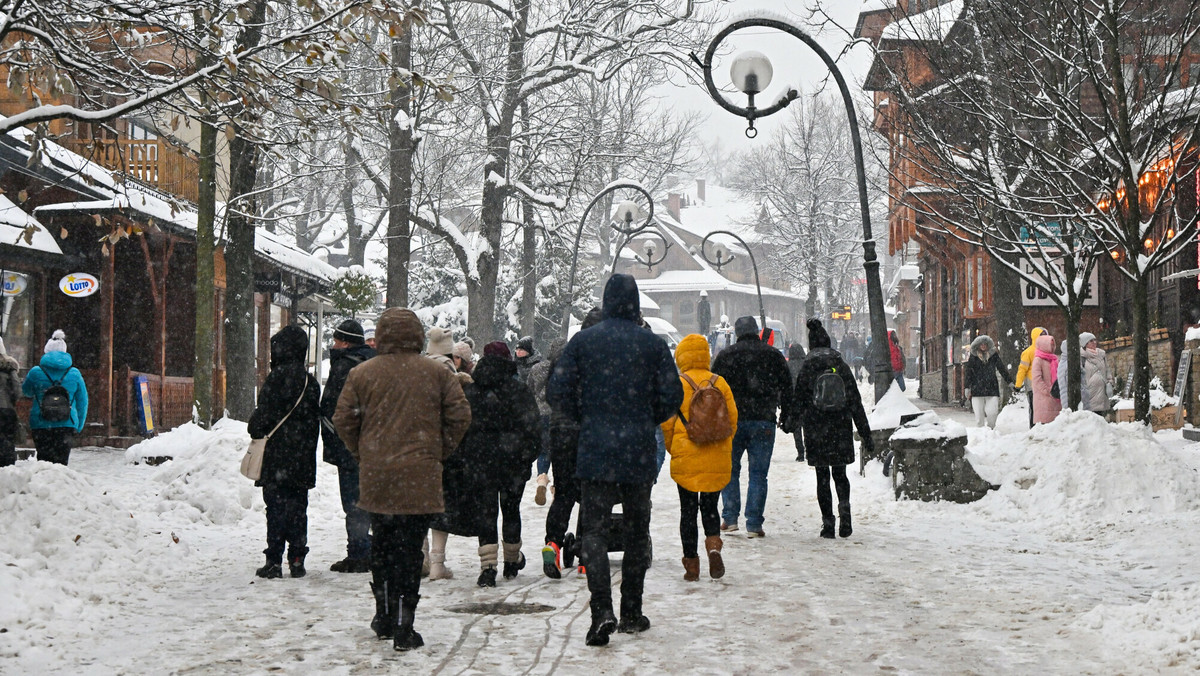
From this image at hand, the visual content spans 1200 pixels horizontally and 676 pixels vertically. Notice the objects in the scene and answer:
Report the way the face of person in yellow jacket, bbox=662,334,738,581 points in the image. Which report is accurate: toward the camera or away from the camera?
away from the camera

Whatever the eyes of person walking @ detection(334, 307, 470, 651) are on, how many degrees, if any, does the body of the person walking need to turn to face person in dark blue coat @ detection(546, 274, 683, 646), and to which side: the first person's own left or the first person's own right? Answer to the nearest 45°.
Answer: approximately 90° to the first person's own right

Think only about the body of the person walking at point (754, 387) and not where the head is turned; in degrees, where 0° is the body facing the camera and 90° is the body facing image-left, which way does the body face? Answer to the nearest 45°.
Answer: approximately 180°

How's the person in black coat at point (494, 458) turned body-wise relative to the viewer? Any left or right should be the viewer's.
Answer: facing away from the viewer

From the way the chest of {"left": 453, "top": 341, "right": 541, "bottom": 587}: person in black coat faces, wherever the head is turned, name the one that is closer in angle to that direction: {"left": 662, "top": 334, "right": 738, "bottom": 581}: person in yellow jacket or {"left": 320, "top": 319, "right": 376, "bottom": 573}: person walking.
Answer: the person walking

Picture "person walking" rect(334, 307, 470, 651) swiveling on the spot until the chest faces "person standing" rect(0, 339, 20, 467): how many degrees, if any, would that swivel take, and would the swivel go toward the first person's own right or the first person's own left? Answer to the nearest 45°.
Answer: approximately 45° to the first person's own left

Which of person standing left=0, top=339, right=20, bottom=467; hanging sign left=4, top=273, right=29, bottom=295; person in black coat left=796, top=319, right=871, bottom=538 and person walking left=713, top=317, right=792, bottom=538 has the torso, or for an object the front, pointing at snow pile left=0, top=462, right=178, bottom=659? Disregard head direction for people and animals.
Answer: the hanging sign

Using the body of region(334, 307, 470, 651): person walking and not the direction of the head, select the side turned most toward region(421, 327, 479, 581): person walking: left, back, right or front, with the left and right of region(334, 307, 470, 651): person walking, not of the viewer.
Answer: front

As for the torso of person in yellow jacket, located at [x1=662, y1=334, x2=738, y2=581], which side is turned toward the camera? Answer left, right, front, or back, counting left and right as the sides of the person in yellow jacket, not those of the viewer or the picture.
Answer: back

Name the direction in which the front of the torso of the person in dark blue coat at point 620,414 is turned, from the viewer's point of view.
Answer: away from the camera

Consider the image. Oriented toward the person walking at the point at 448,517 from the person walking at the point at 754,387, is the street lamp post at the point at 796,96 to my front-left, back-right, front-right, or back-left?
back-right

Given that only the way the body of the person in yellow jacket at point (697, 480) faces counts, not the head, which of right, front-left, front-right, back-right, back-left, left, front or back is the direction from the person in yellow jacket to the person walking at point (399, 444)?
back-left

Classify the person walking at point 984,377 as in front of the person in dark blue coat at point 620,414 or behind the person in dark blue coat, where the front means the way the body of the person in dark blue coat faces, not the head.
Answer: in front

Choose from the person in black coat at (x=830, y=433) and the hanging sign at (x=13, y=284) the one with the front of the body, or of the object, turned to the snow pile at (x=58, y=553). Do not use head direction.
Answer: the hanging sign

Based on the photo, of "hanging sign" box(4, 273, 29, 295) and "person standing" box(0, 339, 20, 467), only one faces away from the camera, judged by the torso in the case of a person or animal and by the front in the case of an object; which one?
the person standing

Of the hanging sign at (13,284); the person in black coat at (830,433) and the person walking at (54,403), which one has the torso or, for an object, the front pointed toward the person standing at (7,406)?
the hanging sign

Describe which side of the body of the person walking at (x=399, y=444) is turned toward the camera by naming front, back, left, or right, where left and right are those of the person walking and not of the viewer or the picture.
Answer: back

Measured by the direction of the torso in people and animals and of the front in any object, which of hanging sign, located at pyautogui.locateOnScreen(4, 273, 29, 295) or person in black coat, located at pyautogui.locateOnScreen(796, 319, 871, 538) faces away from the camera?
the person in black coat
